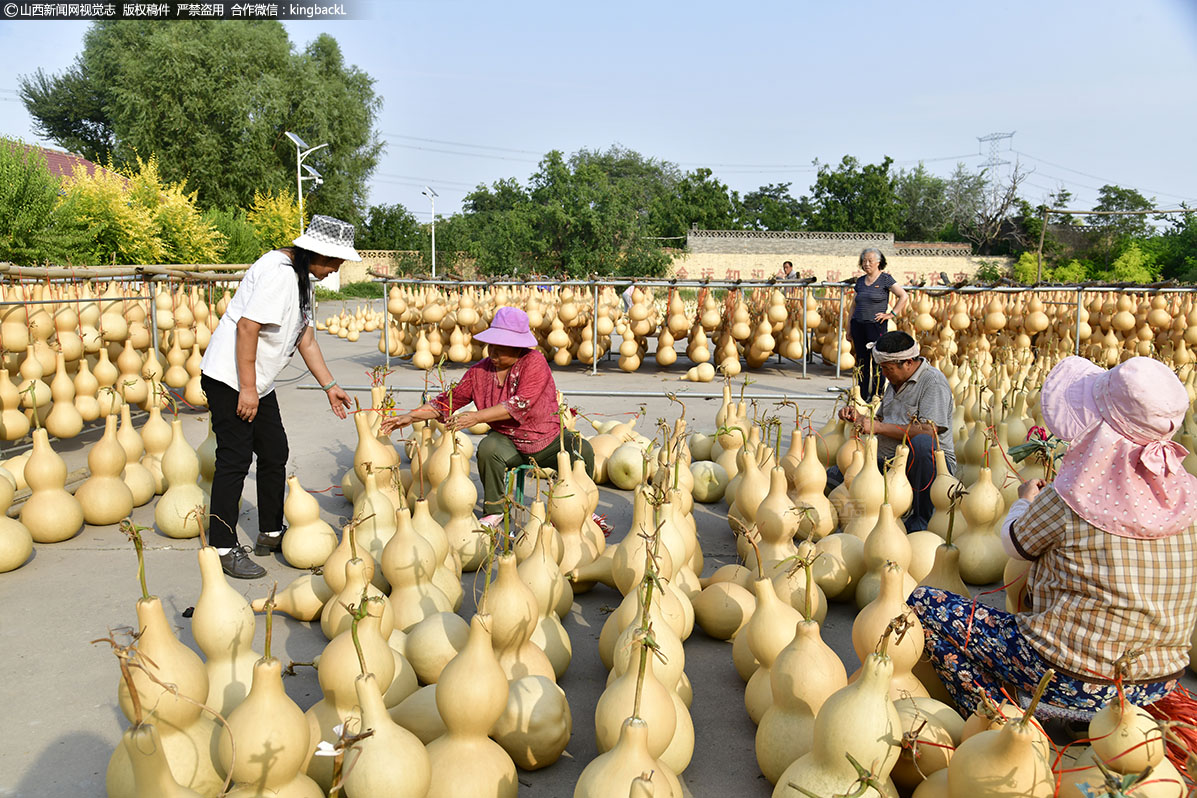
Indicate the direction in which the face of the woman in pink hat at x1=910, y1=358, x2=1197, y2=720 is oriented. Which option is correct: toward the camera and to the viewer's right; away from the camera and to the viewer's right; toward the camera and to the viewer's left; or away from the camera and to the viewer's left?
away from the camera and to the viewer's left

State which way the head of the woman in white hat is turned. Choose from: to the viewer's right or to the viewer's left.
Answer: to the viewer's right

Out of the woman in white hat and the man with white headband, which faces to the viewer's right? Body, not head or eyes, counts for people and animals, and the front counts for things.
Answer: the woman in white hat

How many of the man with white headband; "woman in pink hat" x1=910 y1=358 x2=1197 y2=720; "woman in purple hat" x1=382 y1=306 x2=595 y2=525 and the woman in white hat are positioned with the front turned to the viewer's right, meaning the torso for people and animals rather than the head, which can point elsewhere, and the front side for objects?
1

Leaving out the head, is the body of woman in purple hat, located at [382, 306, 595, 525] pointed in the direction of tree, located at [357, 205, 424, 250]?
no

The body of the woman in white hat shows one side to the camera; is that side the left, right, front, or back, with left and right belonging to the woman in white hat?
right

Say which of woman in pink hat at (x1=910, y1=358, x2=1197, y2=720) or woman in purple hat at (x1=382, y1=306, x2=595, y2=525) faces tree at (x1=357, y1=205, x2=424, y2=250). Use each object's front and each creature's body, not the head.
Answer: woman in pink hat at (x1=910, y1=358, x2=1197, y2=720)

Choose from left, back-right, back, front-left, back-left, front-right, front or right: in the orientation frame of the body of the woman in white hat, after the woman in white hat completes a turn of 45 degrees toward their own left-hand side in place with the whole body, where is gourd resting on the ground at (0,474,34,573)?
back-left

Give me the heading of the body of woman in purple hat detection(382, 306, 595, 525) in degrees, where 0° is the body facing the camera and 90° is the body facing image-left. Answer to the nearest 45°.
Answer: approximately 45°

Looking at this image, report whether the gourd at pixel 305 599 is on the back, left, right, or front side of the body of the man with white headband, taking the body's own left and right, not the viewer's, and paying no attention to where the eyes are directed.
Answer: front

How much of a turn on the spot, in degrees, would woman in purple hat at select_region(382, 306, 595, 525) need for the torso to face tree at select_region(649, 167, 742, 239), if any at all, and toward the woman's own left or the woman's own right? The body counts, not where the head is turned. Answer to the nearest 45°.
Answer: approximately 135° to the woman's own right

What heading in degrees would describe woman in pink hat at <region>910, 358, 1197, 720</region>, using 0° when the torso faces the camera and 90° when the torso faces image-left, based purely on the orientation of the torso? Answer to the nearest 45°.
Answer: approximately 135°

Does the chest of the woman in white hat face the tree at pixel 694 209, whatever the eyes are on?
no

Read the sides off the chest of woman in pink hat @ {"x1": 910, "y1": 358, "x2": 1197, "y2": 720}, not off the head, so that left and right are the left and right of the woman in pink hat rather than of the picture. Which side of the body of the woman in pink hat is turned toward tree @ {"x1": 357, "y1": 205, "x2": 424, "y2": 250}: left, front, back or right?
front

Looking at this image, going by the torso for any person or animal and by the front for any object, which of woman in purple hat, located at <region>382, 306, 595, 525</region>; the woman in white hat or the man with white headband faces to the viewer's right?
the woman in white hat

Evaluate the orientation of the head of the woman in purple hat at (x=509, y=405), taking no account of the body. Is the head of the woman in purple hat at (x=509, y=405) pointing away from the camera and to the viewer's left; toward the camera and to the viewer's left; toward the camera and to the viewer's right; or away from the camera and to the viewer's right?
toward the camera and to the viewer's left
